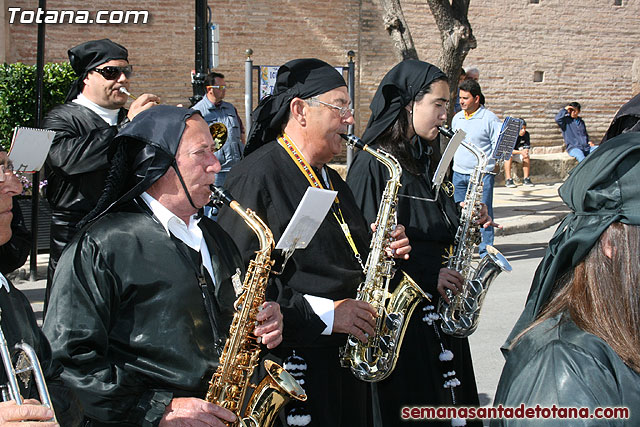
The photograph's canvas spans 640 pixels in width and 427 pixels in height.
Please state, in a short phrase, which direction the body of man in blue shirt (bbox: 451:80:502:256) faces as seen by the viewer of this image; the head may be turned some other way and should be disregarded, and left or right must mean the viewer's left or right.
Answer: facing the viewer and to the left of the viewer

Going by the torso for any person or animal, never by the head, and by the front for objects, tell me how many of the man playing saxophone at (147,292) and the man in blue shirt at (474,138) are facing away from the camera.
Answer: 0

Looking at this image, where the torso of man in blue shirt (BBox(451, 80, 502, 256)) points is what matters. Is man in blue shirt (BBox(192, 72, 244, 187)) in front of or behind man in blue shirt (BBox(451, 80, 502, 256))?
in front

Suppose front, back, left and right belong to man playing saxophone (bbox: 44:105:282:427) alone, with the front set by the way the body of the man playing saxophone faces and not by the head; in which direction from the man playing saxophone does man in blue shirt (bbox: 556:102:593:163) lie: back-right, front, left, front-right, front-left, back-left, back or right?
left

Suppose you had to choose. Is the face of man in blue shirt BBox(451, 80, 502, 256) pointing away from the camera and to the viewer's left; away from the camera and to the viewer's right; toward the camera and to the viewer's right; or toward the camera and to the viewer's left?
toward the camera and to the viewer's left

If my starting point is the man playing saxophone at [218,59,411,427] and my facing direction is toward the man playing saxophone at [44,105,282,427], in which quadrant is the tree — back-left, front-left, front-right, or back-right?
back-right

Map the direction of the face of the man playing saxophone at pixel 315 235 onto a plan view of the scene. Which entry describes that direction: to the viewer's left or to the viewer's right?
to the viewer's right

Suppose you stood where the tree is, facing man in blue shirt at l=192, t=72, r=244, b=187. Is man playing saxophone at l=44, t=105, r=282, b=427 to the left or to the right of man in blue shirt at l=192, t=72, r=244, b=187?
left

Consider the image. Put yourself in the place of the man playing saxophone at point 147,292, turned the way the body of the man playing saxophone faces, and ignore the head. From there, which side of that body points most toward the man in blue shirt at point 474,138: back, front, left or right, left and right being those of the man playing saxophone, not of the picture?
left

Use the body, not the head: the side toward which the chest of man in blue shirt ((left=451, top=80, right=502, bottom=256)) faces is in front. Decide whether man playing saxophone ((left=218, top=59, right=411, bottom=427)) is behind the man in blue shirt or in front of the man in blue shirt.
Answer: in front

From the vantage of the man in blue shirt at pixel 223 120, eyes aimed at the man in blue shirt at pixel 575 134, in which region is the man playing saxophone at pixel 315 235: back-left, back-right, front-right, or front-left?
back-right

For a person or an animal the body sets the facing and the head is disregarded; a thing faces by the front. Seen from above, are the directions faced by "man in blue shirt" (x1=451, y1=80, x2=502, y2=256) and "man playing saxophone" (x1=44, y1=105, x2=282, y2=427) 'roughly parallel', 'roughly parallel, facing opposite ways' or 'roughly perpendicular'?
roughly perpendicular
